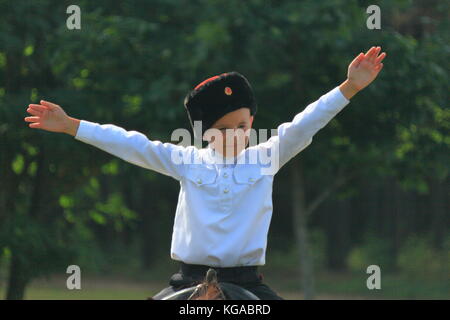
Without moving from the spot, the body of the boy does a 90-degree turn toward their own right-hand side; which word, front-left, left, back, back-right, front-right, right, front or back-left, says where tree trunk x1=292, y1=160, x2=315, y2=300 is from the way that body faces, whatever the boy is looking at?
right

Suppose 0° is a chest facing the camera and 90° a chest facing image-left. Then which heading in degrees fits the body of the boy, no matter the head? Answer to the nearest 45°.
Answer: approximately 0°

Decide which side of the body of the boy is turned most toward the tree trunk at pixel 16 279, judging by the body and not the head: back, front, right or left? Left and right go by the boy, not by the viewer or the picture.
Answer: back
